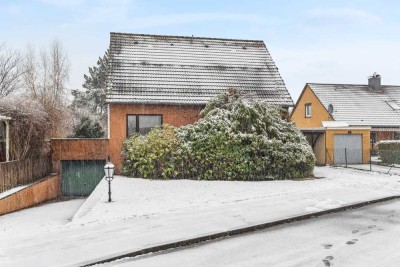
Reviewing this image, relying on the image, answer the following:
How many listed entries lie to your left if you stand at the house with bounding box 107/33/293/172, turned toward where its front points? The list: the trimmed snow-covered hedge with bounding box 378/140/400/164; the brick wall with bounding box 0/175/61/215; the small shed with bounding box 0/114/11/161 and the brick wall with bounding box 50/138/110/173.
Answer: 1

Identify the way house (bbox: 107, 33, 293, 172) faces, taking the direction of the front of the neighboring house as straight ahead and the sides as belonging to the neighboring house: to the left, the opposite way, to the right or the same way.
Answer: the same way

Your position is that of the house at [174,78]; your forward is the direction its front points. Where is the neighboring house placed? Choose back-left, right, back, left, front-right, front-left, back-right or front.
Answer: back-left

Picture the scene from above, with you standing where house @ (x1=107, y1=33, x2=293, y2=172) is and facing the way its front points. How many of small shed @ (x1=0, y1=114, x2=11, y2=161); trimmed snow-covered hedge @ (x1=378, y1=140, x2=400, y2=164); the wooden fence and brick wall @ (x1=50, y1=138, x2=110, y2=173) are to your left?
1

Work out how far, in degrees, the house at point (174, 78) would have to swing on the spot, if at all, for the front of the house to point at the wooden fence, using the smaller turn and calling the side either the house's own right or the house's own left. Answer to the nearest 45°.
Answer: approximately 45° to the house's own right

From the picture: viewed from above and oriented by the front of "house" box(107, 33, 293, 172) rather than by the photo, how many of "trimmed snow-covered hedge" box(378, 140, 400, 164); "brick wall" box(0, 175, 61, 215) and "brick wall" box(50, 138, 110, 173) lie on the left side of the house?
1

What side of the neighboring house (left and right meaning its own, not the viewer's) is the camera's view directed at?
front

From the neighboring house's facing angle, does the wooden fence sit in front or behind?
in front

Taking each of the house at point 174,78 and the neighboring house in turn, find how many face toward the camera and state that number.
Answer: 2

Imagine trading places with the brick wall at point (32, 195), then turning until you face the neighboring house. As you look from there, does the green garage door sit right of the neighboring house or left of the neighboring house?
left

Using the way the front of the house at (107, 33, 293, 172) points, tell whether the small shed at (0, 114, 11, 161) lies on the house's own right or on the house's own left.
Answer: on the house's own right
